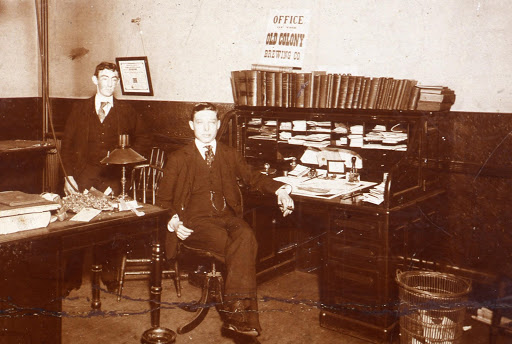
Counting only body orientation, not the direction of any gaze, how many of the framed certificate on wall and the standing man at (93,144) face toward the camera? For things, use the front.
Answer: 2

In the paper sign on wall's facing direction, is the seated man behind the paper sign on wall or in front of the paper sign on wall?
in front

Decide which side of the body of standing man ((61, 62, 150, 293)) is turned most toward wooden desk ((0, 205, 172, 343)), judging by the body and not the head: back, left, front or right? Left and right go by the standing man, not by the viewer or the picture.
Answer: front

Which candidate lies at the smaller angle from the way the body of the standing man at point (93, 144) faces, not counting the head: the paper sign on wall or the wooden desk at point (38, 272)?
the wooden desk

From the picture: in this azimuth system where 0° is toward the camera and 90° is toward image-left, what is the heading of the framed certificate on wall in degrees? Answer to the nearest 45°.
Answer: approximately 0°

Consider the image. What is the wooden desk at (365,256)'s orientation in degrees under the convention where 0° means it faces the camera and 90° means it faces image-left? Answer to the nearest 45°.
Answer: approximately 45°

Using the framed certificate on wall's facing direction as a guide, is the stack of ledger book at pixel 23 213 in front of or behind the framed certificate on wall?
in front

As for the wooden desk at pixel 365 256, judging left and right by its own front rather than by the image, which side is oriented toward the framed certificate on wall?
right

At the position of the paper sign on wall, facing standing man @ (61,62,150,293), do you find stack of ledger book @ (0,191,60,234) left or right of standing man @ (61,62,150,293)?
left

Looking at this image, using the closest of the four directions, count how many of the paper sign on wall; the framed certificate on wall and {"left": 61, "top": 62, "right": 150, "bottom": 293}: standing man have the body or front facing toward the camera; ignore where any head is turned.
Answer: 3

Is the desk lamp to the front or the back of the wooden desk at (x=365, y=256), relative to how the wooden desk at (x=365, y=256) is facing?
to the front

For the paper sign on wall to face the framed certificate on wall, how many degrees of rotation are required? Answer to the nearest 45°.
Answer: approximately 135° to its right

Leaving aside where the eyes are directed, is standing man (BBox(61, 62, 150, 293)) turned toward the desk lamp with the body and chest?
yes
